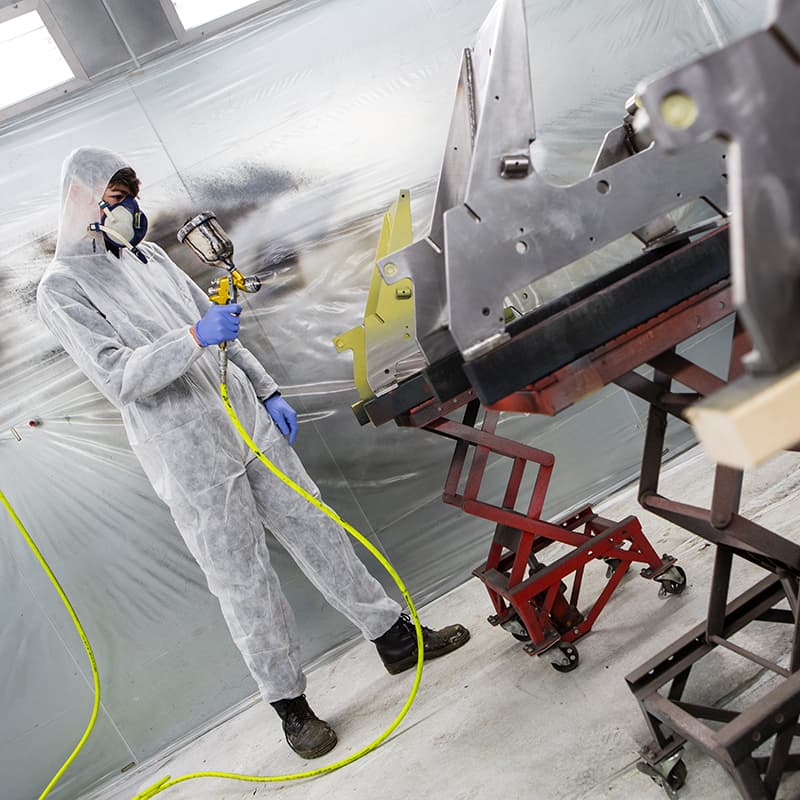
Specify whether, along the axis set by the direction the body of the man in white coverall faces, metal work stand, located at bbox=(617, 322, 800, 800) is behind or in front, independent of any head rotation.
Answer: in front

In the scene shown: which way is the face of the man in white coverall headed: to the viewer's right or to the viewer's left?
to the viewer's right

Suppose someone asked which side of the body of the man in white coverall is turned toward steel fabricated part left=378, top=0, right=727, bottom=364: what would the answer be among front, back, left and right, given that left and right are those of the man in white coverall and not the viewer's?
front

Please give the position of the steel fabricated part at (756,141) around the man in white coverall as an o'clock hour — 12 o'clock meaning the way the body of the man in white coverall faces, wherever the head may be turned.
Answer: The steel fabricated part is roughly at 1 o'clock from the man in white coverall.

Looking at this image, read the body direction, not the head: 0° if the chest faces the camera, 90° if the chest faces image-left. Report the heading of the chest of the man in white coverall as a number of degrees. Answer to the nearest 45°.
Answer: approximately 315°
